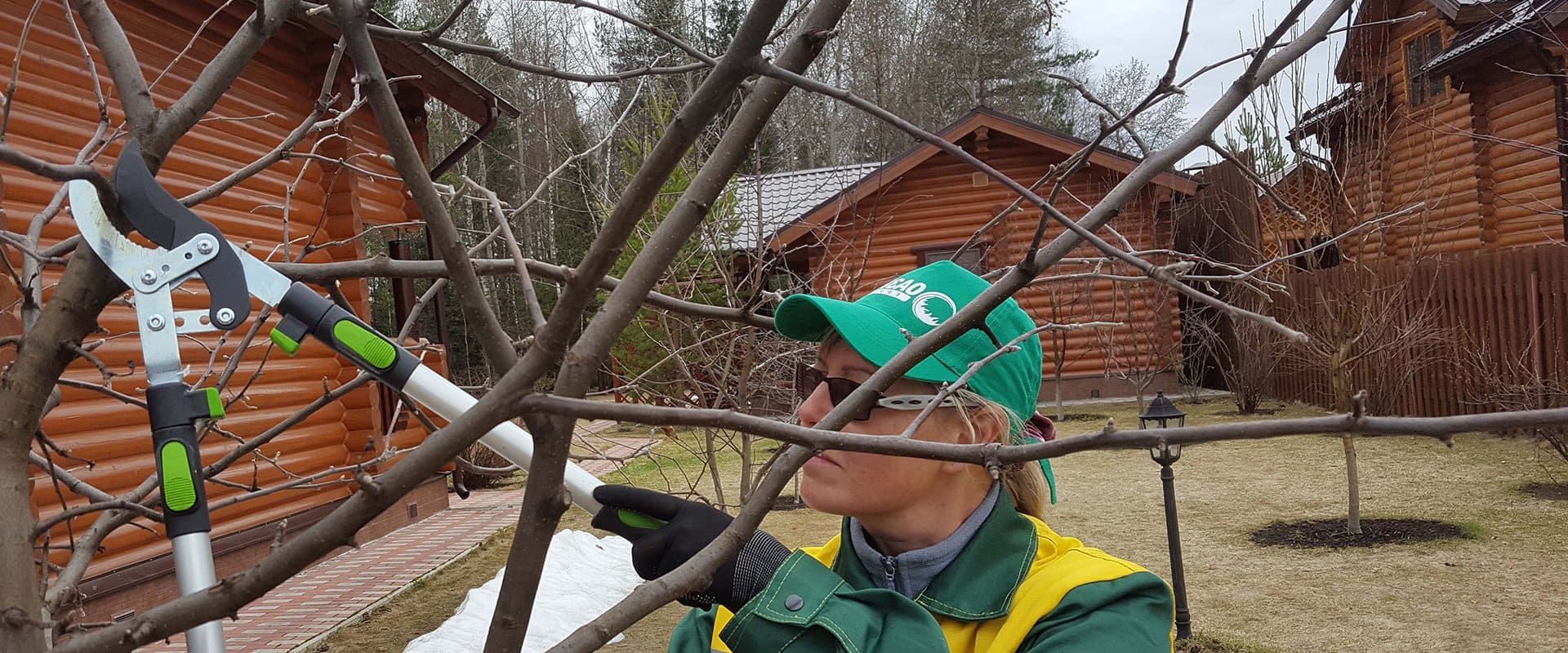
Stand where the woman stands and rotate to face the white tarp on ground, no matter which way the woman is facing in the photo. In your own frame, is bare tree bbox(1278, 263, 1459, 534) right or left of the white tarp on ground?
right

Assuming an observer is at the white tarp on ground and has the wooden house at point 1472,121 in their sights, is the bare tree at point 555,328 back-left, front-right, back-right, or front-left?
back-right

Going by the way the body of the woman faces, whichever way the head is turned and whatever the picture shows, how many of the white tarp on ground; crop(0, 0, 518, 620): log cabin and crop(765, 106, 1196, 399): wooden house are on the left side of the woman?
0

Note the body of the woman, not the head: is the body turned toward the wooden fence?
no

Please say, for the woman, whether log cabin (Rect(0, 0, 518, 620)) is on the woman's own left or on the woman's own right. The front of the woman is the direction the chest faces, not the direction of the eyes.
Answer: on the woman's own right

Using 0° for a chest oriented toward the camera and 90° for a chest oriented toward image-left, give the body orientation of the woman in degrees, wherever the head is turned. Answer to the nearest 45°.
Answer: approximately 45°

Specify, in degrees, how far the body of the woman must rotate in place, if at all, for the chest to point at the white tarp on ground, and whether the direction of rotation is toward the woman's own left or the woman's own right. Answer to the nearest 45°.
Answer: approximately 90° to the woman's own right

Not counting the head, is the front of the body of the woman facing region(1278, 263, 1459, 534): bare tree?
no

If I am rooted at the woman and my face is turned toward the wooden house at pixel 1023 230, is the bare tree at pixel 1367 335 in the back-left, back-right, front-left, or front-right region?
front-right

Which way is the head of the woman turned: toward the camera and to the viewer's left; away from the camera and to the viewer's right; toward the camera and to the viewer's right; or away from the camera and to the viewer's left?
toward the camera and to the viewer's left

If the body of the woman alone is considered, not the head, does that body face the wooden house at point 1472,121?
no
